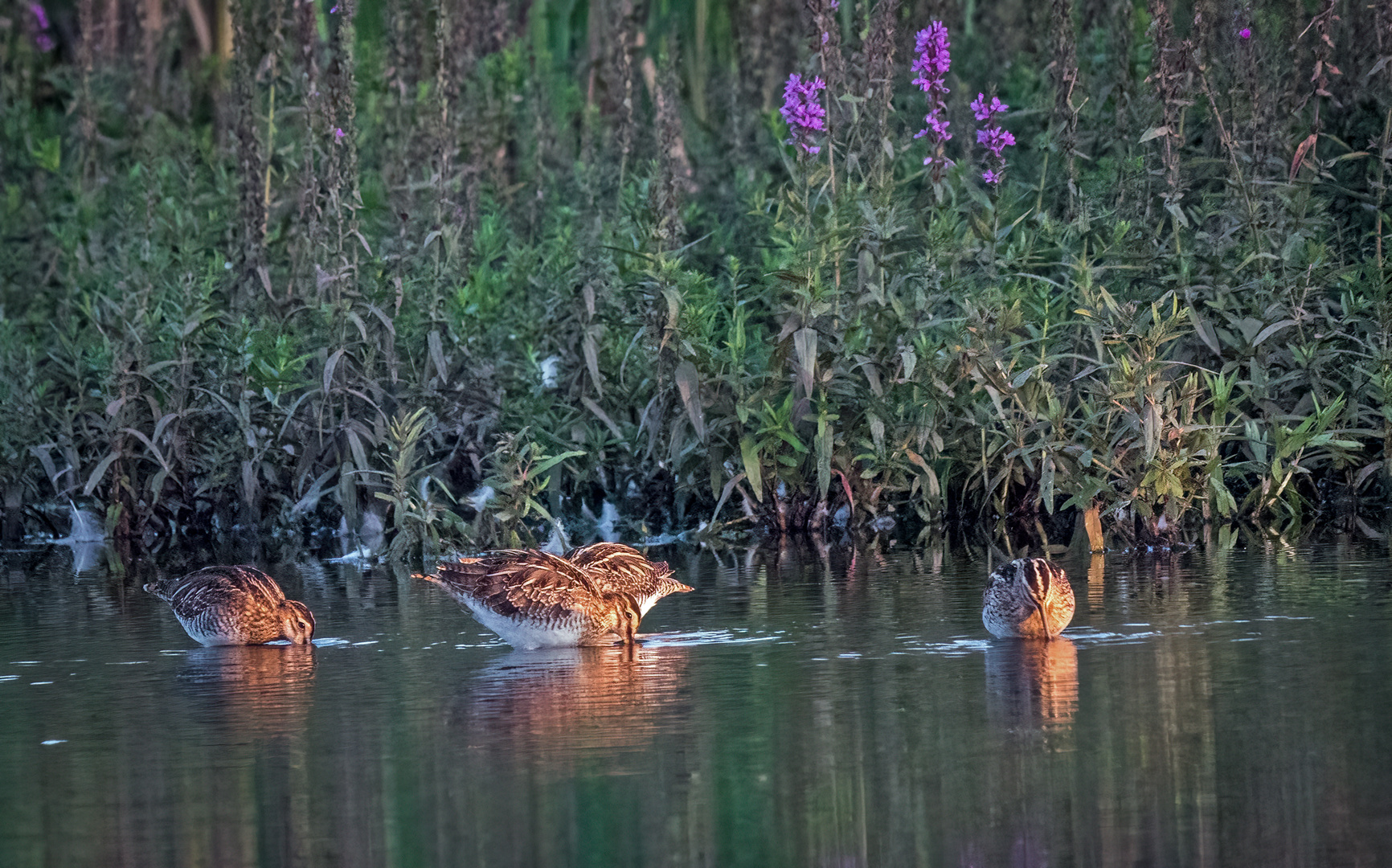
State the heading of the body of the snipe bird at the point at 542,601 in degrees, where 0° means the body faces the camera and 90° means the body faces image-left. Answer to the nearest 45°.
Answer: approximately 270°

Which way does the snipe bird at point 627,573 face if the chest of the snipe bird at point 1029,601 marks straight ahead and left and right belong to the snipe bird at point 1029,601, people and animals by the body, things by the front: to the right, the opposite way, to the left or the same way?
to the right

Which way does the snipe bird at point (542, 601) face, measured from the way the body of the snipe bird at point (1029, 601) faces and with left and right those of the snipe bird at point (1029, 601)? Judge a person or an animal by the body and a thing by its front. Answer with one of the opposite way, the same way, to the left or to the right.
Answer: to the left

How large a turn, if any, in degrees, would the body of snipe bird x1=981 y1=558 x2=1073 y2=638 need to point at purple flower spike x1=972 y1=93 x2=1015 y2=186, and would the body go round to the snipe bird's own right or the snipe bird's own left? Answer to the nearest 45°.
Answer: approximately 180°

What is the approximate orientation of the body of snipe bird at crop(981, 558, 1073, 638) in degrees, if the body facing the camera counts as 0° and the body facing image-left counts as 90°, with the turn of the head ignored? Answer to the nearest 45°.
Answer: approximately 0°

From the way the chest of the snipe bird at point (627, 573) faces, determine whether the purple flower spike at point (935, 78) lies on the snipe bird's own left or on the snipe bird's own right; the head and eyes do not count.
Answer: on the snipe bird's own right

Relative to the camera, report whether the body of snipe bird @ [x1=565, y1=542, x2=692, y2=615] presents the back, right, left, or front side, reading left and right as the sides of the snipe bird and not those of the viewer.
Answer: left

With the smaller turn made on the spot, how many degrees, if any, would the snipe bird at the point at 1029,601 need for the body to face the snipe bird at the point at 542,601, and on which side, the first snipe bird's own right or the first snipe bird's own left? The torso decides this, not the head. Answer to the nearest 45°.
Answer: approximately 90° to the first snipe bird's own right

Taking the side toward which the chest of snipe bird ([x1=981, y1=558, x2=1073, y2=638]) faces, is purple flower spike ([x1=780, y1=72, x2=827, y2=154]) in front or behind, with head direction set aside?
behind
